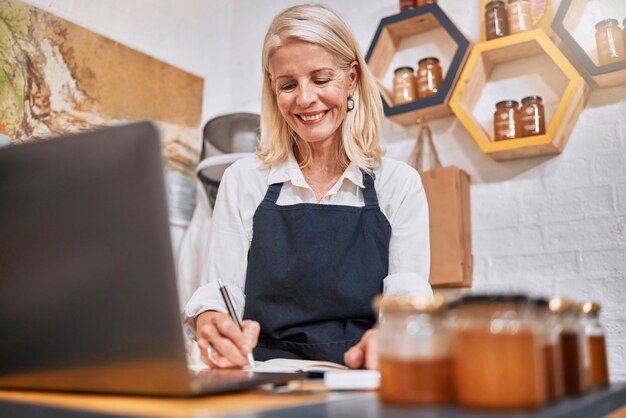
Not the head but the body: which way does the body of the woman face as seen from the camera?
toward the camera

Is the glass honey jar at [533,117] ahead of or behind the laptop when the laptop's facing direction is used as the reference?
ahead

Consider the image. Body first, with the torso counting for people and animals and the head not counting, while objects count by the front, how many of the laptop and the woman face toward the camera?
1

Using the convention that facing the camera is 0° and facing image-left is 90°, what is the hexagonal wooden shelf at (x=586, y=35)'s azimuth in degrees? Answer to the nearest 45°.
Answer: approximately 45°

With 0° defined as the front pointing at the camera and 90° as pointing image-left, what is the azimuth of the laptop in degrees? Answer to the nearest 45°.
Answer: approximately 225°

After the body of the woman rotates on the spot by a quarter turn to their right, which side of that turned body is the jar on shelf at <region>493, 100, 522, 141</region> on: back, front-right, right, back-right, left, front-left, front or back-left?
back-right

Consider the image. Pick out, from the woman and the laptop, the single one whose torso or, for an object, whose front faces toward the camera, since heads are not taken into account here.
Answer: the woman

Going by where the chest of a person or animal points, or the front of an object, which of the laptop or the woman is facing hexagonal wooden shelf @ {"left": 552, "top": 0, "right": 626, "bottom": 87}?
the laptop

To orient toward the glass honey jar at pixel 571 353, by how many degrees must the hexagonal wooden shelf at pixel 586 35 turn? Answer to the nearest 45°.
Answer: approximately 45° to its left

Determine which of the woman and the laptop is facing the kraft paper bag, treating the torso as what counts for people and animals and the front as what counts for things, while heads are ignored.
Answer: the laptop

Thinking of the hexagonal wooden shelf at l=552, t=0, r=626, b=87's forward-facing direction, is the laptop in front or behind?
in front

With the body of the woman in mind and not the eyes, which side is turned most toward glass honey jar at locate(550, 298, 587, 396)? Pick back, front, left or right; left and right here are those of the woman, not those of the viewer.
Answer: front
